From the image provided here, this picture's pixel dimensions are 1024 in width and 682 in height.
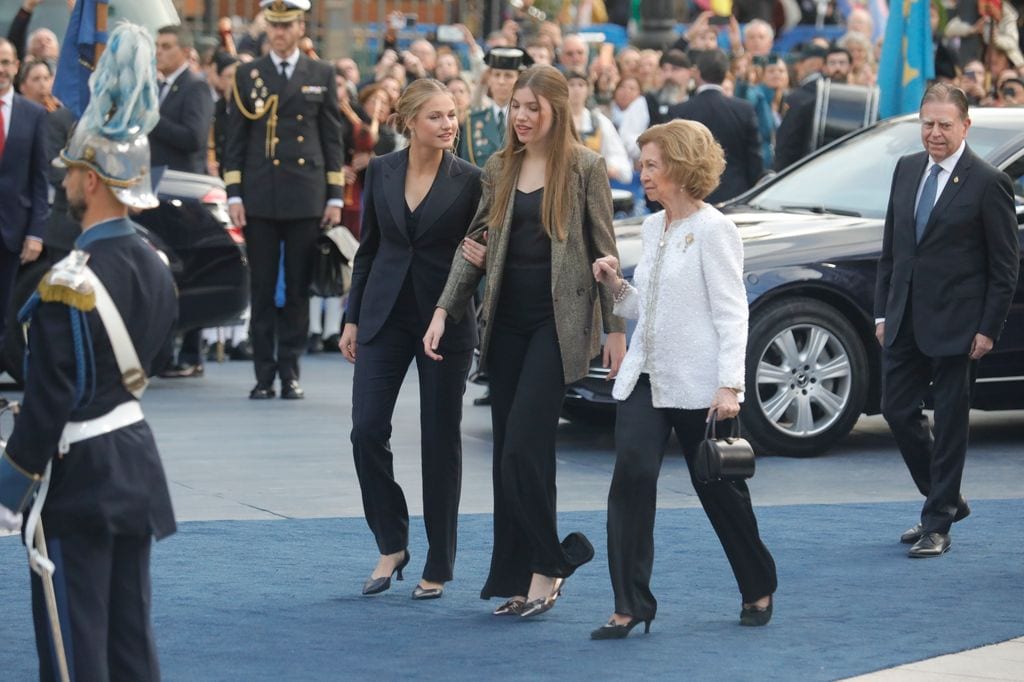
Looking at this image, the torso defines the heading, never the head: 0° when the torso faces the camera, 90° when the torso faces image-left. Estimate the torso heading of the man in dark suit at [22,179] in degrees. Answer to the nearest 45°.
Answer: approximately 0°

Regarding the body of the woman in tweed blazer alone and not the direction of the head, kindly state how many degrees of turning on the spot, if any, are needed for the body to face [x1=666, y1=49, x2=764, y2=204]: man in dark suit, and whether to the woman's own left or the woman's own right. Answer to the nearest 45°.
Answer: approximately 135° to the woman's own right

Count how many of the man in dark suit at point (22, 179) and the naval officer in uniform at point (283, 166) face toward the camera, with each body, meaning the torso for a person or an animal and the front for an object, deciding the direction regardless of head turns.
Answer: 2

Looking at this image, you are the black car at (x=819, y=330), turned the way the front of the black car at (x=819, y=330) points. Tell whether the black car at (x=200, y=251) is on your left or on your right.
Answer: on your right

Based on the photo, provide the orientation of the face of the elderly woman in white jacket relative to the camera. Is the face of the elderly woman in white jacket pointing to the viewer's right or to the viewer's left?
to the viewer's left

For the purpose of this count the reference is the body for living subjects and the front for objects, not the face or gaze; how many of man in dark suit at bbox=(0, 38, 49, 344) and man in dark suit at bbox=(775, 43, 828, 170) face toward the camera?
1

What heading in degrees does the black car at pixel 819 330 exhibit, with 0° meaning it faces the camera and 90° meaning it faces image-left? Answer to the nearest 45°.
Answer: approximately 45°

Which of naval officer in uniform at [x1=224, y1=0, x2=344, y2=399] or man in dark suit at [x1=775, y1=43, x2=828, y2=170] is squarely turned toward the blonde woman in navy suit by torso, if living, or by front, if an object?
the naval officer in uniform

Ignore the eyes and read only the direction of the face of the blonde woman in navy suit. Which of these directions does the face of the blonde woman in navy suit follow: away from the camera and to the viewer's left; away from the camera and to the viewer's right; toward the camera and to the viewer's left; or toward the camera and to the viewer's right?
toward the camera and to the viewer's right
